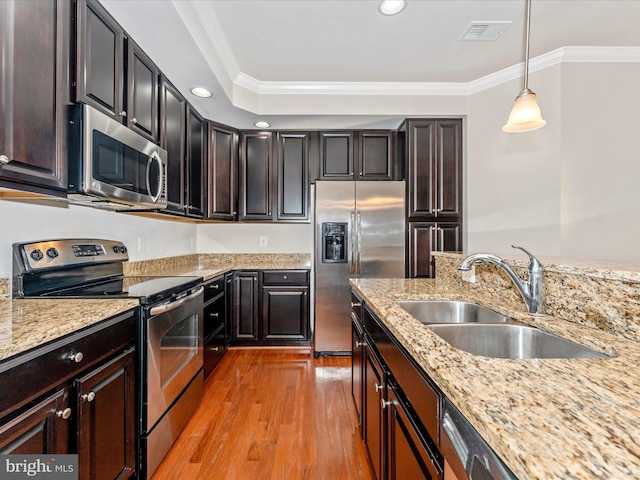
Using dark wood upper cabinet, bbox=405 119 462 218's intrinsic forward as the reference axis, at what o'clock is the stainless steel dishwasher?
The stainless steel dishwasher is roughly at 12 o'clock from the dark wood upper cabinet.

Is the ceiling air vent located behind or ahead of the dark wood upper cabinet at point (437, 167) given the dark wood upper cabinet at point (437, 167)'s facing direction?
ahead

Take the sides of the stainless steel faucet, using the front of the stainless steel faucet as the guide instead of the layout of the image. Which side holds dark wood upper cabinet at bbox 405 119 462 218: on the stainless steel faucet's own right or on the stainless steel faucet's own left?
on the stainless steel faucet's own right

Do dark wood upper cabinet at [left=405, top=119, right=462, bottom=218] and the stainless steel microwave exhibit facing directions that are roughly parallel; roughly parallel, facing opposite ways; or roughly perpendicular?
roughly perpendicular

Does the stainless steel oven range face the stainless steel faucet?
yes

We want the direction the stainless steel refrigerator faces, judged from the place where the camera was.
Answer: facing the viewer

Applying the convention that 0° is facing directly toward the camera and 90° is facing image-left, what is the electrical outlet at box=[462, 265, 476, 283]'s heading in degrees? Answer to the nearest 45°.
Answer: approximately 45°

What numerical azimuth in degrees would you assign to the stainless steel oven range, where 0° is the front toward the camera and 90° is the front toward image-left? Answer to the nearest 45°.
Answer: approximately 315°

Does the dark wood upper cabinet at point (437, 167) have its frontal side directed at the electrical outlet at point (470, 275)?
yes

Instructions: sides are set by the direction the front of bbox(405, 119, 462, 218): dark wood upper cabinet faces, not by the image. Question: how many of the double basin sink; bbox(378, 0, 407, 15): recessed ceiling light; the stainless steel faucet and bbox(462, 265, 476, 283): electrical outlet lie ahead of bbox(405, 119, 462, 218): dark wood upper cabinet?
4

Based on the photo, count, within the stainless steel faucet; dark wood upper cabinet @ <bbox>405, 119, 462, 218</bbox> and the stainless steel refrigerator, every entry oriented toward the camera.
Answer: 2

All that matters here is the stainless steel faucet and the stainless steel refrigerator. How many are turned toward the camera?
1

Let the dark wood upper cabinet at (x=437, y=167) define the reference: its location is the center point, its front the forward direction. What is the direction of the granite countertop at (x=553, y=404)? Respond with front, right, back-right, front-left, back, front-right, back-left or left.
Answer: front

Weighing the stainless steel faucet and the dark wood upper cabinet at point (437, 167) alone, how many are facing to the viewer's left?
1

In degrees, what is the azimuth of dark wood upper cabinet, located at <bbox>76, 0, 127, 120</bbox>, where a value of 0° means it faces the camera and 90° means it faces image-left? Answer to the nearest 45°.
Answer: approximately 315°

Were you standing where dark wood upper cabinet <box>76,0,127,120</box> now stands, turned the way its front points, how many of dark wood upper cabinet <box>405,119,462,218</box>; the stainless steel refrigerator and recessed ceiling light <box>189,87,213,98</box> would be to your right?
0

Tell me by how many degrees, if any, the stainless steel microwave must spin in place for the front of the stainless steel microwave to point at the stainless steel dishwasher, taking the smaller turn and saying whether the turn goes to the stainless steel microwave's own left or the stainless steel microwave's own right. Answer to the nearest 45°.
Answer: approximately 45° to the stainless steel microwave's own right

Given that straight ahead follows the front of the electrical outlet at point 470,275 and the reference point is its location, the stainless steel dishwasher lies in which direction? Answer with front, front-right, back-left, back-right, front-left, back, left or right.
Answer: front-left

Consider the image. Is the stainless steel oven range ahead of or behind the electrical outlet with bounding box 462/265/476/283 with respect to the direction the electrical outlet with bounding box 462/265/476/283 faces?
ahead
